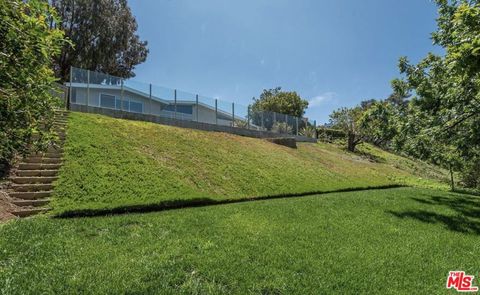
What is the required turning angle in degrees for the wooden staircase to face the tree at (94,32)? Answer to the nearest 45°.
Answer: approximately 180°

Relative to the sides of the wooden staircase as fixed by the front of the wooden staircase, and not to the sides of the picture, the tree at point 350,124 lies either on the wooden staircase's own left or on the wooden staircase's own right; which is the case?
on the wooden staircase's own left

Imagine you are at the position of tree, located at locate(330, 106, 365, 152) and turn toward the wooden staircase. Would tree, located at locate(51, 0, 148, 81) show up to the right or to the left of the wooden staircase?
right

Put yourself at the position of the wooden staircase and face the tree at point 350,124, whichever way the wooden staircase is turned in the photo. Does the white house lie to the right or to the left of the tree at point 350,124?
left

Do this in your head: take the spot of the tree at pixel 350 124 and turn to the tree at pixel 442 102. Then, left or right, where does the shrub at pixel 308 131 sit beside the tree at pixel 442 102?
right

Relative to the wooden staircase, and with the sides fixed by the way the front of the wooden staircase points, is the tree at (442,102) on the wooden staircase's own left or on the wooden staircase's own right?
on the wooden staircase's own left

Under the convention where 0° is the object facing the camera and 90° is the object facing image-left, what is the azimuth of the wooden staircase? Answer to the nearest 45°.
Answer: approximately 0°

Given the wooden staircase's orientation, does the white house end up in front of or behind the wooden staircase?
behind
